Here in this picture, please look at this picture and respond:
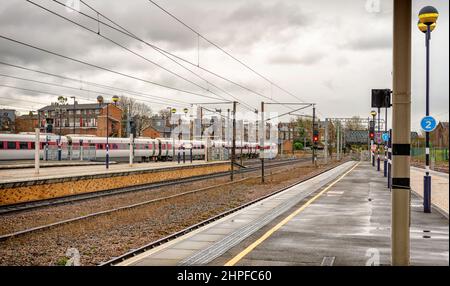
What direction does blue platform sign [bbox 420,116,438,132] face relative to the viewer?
toward the camera

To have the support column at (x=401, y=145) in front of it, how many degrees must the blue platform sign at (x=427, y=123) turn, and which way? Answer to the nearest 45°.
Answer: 0° — it already faces it
